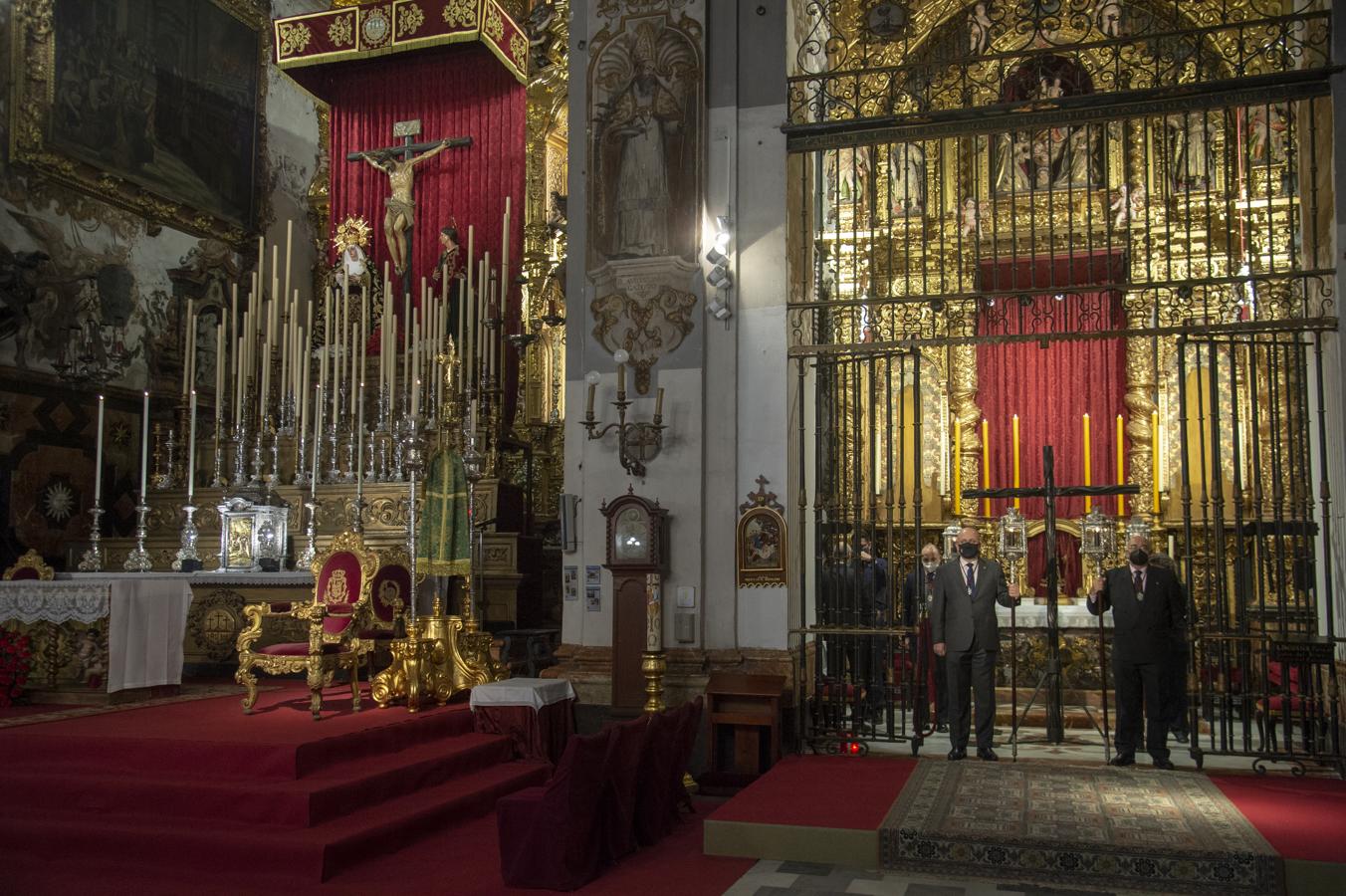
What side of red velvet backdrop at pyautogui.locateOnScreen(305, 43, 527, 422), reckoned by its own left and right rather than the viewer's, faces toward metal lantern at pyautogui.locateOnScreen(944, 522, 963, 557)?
left

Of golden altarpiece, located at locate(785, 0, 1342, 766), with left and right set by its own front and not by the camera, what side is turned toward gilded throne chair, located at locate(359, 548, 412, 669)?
right

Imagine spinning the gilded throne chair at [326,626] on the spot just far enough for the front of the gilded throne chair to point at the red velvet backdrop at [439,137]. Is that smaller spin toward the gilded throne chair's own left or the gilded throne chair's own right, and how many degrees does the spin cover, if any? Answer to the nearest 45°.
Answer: approximately 135° to the gilded throne chair's own right

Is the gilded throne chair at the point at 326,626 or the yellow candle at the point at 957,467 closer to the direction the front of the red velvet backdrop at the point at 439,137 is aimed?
the gilded throne chair
